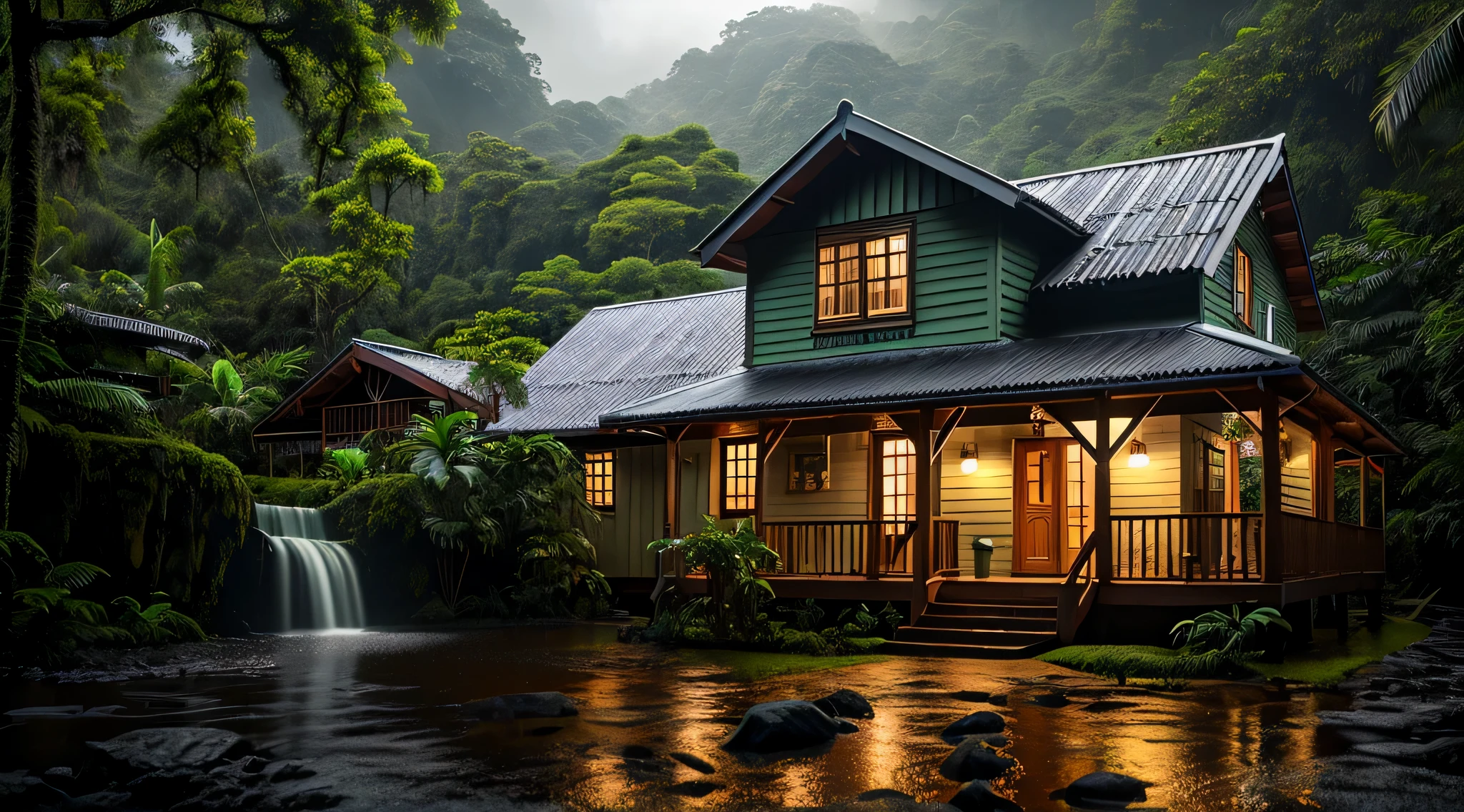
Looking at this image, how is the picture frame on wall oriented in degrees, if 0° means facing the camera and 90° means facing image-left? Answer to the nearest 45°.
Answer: approximately 0°

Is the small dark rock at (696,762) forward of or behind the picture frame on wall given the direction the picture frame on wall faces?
forward

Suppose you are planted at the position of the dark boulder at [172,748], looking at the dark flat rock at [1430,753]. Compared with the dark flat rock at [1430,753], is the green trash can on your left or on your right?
left

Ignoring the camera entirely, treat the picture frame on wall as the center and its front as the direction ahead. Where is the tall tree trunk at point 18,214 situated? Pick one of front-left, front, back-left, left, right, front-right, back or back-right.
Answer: front-right

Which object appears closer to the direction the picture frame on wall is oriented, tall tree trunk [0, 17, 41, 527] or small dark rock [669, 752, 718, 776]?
the small dark rock

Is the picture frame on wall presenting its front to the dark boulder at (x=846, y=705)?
yes

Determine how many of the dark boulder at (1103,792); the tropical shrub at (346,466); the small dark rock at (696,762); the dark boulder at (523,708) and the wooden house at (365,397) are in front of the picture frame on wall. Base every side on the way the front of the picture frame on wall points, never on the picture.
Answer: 3

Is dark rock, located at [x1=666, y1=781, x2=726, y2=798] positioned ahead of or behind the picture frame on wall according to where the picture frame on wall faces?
ahead

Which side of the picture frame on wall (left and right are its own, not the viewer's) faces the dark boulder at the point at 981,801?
front

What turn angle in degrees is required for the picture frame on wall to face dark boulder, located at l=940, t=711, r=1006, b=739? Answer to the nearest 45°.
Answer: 0° — it already faces it

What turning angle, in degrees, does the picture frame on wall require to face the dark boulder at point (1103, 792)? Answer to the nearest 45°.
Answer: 0° — it already faces it

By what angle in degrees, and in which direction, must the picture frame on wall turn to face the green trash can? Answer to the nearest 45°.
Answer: approximately 45° to its left

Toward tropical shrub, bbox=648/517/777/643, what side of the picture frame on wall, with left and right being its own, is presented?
front

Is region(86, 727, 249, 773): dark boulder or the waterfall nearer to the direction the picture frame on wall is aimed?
the dark boulder
